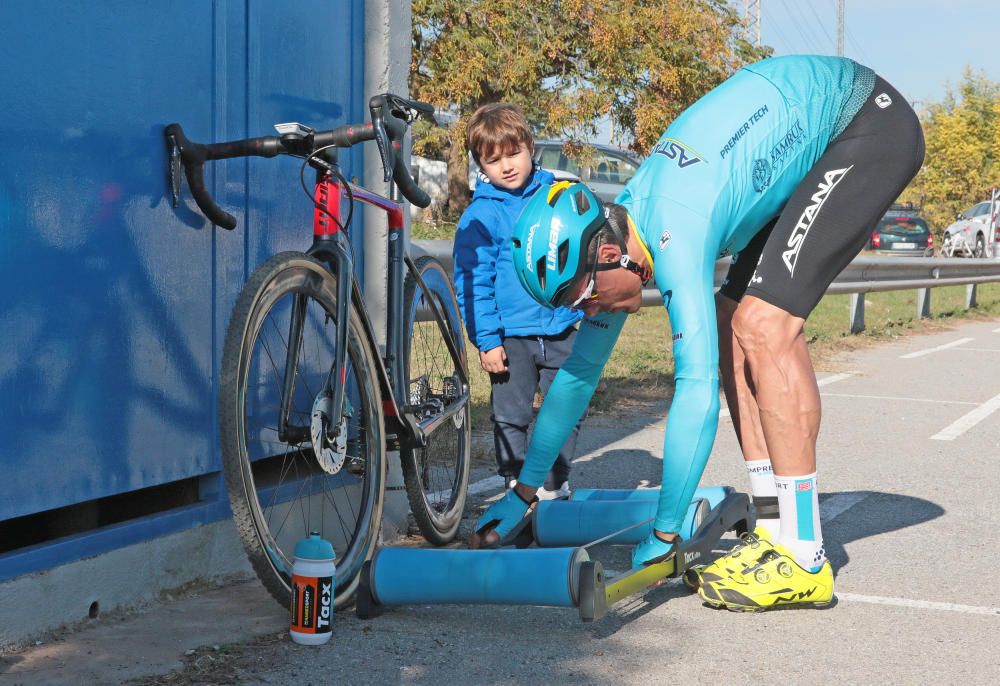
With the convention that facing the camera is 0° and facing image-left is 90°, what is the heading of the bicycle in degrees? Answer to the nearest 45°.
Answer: approximately 45°

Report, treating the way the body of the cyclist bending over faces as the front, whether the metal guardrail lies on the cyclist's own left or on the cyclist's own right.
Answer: on the cyclist's own right

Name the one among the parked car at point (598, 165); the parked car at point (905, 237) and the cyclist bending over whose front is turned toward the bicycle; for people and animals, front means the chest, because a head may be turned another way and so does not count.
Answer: the cyclist bending over

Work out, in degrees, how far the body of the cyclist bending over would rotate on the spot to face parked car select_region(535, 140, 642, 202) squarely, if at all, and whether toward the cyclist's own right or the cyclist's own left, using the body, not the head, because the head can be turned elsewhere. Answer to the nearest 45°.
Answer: approximately 90° to the cyclist's own right

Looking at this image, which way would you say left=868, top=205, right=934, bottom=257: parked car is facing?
away from the camera

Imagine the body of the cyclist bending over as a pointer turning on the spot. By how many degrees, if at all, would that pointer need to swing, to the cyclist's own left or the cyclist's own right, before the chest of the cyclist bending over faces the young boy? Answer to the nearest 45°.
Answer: approximately 45° to the cyclist's own right

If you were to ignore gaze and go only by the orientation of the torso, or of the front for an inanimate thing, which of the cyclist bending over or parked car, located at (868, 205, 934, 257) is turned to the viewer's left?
the cyclist bending over

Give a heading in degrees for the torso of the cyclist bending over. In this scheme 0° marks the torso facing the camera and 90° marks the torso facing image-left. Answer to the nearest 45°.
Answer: approximately 90°

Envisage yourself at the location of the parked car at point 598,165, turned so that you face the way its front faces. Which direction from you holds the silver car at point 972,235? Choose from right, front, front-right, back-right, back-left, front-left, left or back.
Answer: front-left
